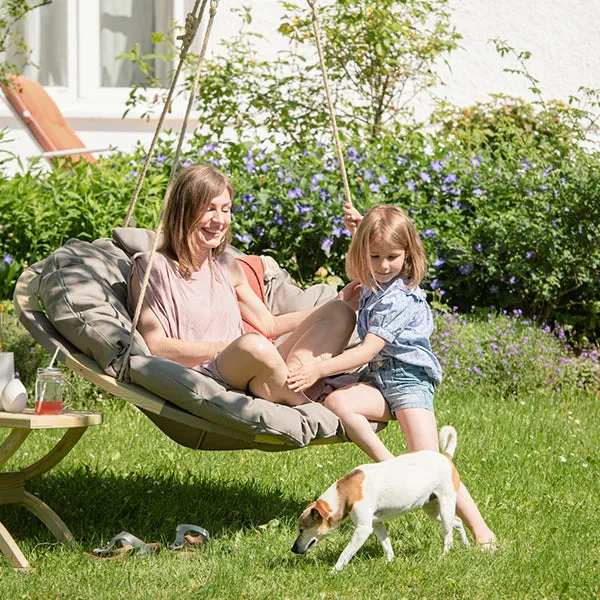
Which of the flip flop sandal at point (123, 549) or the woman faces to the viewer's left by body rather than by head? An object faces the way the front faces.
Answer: the flip flop sandal

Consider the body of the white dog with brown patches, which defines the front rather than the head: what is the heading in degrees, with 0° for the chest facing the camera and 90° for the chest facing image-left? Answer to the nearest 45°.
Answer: approximately 90°

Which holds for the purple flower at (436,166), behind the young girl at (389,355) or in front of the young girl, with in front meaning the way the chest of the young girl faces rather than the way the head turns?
behind

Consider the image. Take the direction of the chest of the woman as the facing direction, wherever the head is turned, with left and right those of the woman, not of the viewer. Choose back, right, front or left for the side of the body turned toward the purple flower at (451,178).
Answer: left

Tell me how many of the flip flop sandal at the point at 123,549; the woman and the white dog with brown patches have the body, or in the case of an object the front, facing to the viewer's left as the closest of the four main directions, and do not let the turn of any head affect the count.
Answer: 2

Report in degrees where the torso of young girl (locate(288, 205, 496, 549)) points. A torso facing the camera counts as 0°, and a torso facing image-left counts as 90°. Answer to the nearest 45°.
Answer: approximately 45°

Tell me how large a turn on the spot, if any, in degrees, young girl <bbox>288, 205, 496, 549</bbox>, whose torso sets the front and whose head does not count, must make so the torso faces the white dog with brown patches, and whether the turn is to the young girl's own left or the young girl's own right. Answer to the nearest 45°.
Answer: approximately 45° to the young girl's own left

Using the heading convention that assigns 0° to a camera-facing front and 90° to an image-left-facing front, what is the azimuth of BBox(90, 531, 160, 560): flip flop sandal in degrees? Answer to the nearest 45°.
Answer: approximately 90°

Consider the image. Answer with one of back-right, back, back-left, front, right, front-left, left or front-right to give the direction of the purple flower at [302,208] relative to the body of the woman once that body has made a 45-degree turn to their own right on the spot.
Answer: back
